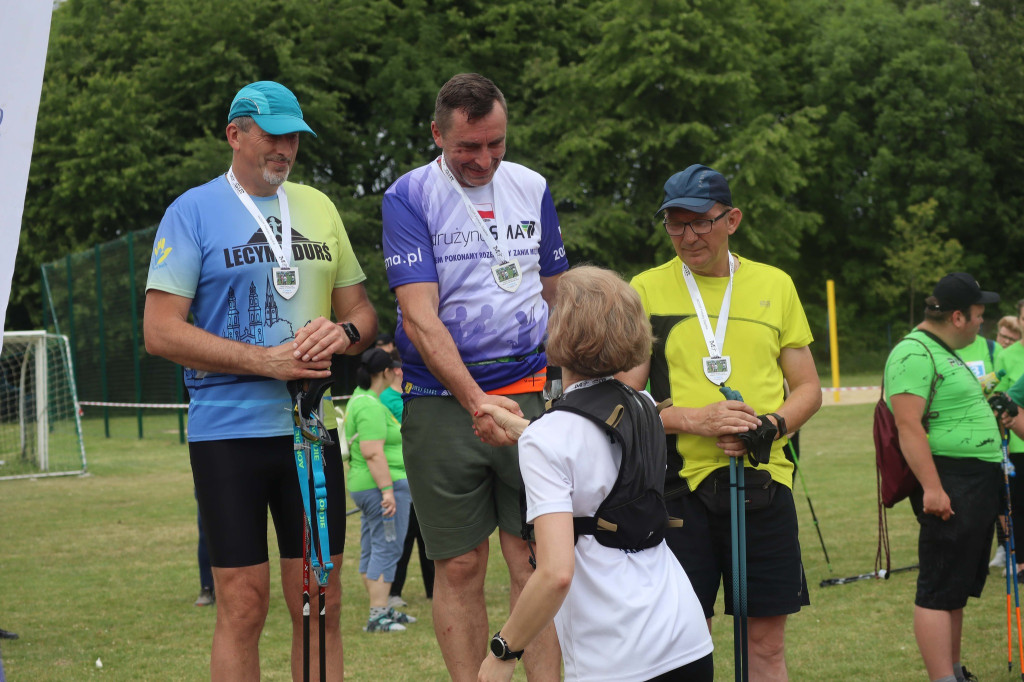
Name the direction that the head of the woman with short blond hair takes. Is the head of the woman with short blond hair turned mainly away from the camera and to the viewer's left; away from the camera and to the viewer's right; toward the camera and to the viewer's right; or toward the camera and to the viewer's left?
away from the camera and to the viewer's left

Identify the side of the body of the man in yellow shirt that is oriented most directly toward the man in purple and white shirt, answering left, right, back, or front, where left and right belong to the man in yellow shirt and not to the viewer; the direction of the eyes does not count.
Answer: right
